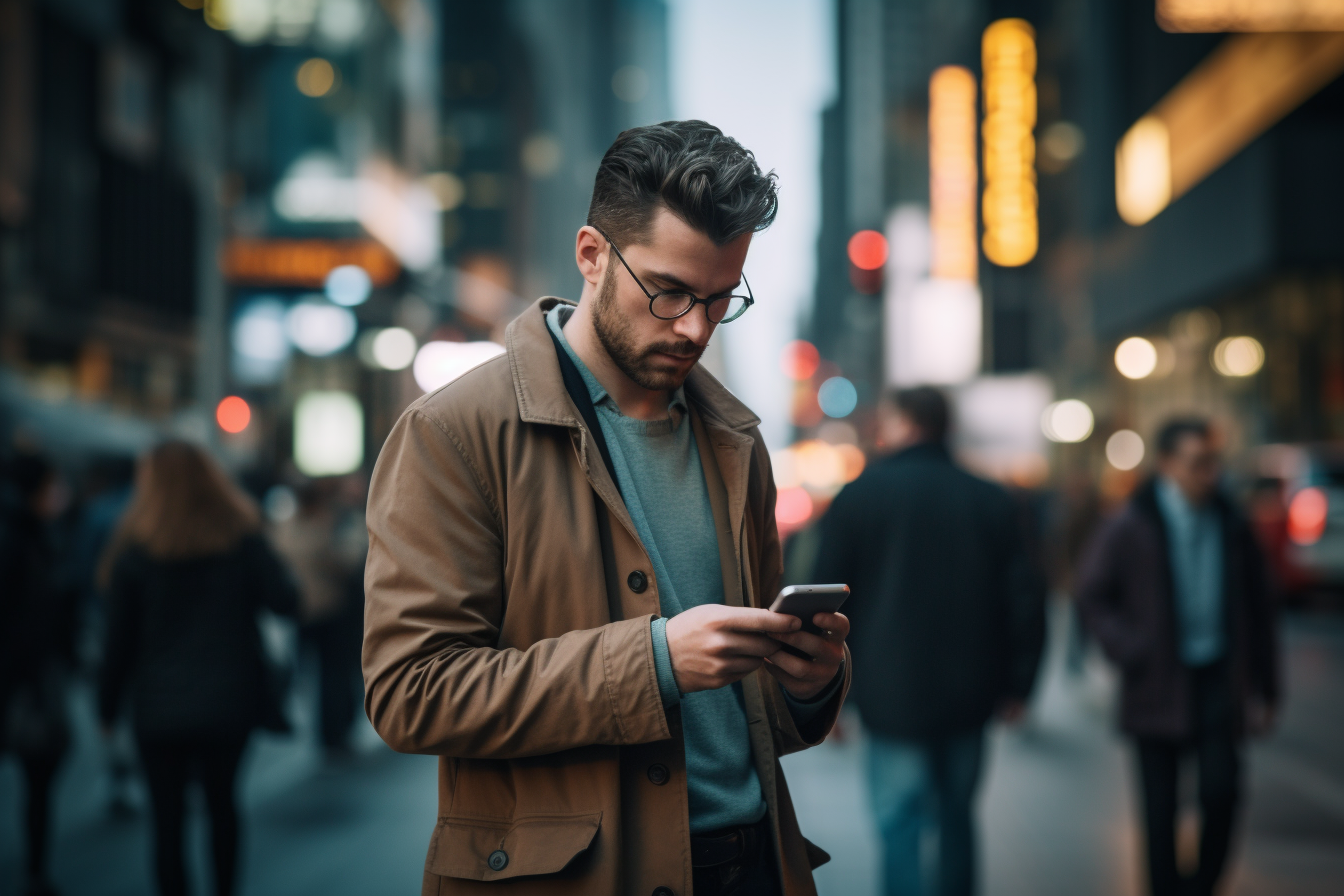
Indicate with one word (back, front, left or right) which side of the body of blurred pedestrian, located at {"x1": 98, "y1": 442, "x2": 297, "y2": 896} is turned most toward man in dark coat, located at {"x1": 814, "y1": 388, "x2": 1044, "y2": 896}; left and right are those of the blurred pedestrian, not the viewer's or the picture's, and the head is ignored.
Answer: right

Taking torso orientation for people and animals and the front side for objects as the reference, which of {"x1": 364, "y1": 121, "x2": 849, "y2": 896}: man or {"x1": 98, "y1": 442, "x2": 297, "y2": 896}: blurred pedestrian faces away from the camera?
the blurred pedestrian

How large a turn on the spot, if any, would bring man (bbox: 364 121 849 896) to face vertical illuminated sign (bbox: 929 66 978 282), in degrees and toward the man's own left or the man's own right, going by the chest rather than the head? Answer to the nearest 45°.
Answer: approximately 135° to the man's own left

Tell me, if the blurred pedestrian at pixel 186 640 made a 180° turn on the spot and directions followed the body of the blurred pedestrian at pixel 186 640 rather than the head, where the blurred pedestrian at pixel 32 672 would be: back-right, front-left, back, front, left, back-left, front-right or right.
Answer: back-right

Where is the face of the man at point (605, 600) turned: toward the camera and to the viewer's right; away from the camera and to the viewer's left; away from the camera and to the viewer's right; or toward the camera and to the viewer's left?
toward the camera and to the viewer's right

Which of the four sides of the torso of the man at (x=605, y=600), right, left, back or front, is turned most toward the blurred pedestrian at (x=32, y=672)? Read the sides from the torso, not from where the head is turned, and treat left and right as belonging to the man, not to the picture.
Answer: back

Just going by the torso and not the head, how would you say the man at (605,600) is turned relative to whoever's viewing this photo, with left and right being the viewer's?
facing the viewer and to the right of the viewer

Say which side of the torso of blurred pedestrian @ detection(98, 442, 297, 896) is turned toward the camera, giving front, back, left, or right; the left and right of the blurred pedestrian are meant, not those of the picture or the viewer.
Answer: back

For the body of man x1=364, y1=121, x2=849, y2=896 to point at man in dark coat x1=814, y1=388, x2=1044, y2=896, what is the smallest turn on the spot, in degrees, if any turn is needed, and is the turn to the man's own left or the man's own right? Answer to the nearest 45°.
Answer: approximately 90° to the man's own left

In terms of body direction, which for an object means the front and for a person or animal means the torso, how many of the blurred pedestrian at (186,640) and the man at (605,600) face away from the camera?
1

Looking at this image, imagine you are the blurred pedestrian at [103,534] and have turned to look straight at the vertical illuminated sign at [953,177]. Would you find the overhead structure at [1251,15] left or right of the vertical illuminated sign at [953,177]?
right

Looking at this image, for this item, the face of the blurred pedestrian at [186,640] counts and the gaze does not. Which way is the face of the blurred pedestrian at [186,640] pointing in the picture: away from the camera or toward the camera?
away from the camera

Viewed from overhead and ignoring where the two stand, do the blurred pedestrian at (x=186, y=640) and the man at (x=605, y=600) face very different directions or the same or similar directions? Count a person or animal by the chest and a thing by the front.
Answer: very different directions

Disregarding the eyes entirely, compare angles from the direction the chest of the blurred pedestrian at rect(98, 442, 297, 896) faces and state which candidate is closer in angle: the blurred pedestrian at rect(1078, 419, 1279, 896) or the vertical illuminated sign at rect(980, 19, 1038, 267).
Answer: the vertical illuminated sign
